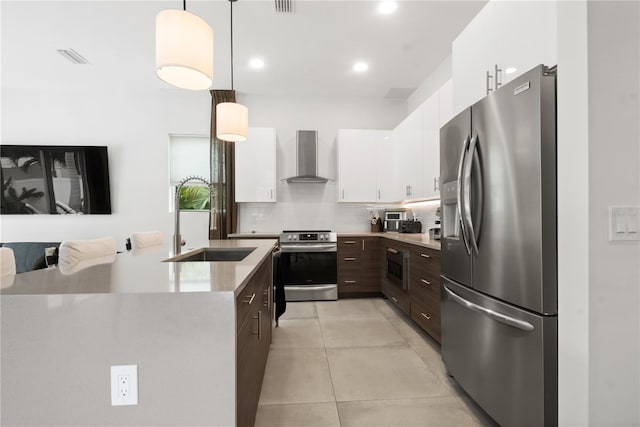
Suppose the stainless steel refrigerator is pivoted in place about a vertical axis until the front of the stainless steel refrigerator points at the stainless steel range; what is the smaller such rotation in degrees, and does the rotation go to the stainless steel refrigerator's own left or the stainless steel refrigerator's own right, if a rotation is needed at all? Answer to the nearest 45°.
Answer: approximately 90° to the stainless steel refrigerator's own right

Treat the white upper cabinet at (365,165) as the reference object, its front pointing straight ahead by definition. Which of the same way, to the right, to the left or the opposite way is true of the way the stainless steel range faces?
the same way

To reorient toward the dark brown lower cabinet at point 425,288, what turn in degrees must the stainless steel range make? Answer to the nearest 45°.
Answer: approximately 45° to its left

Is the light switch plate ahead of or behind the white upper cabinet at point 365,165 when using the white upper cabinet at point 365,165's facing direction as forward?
ahead

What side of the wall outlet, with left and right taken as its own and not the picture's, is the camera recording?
front

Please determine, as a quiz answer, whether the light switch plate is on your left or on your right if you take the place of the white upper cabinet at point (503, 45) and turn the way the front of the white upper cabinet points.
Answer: on your left

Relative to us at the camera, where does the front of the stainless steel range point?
facing the viewer

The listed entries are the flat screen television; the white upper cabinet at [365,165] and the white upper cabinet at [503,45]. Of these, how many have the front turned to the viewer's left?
1

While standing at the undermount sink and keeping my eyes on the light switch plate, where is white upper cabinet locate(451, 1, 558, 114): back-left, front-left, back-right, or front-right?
front-left

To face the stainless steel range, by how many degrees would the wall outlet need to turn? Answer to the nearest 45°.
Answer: approximately 135° to its left

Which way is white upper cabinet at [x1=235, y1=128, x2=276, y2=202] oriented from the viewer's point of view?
toward the camera
